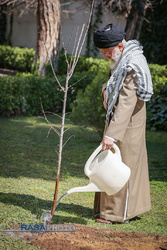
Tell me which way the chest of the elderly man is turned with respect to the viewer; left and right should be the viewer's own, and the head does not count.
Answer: facing to the left of the viewer

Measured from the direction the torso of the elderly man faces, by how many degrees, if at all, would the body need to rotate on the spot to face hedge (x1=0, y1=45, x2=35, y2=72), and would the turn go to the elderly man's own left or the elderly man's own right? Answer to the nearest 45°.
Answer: approximately 90° to the elderly man's own right

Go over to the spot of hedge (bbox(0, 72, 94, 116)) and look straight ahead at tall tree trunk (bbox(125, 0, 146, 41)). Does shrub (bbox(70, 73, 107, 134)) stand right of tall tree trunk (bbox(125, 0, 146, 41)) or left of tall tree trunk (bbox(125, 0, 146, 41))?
right

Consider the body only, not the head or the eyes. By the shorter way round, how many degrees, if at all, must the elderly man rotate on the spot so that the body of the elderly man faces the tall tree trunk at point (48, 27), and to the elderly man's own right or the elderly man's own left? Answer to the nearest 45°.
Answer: approximately 90° to the elderly man's own right

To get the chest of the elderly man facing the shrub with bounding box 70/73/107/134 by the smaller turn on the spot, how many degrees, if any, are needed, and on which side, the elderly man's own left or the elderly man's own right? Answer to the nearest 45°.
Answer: approximately 90° to the elderly man's own right

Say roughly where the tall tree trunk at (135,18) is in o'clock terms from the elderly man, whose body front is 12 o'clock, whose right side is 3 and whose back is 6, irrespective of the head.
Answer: The tall tree trunk is roughly at 3 o'clock from the elderly man.

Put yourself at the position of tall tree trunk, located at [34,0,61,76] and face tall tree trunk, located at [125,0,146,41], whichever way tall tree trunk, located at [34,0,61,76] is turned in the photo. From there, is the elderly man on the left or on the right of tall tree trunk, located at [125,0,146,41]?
right
